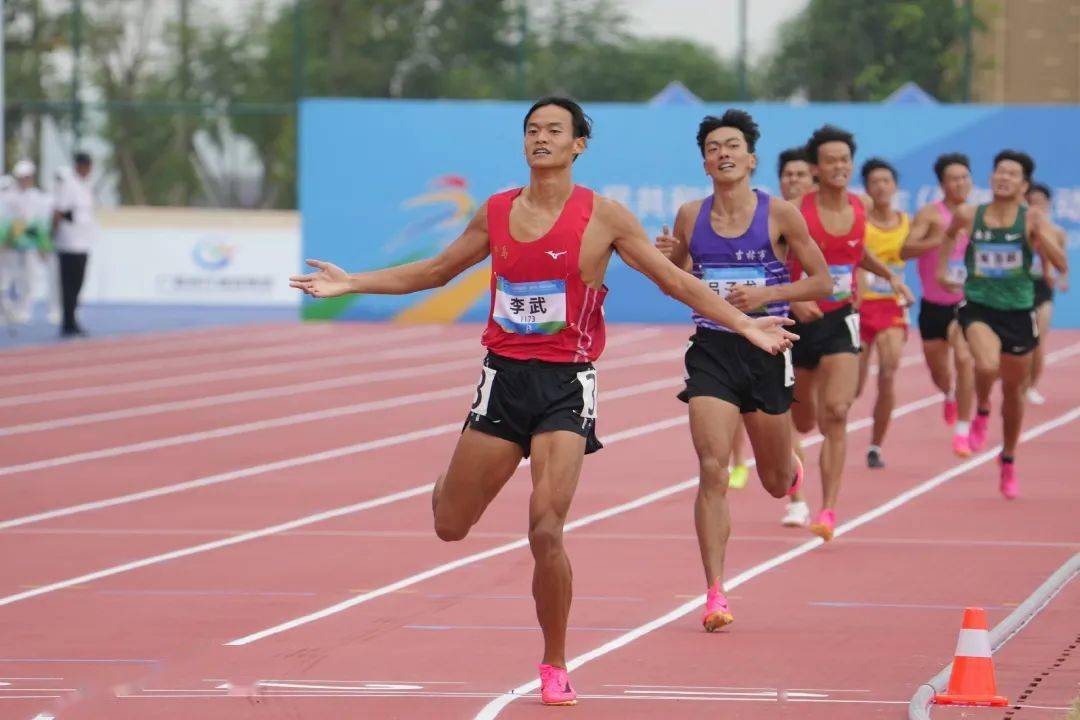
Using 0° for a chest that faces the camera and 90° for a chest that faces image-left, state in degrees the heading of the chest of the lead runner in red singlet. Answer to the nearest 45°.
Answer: approximately 0°

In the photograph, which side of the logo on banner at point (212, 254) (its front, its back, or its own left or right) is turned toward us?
front

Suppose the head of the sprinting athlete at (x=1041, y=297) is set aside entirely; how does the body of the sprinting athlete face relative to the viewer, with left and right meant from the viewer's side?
facing the viewer and to the left of the viewer

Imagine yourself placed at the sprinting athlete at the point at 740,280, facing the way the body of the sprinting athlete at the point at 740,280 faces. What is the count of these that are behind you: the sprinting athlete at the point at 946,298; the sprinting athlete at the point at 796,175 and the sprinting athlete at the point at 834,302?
3

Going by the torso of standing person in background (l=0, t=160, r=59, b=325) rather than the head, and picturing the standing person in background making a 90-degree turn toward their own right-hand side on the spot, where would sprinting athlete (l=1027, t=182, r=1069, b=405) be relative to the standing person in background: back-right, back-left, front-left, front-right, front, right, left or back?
back-left

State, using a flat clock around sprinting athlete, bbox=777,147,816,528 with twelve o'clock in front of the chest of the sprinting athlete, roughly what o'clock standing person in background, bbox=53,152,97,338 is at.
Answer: The standing person in background is roughly at 5 o'clock from the sprinting athlete.

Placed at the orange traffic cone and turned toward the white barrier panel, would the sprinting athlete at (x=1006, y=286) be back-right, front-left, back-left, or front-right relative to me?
front-right

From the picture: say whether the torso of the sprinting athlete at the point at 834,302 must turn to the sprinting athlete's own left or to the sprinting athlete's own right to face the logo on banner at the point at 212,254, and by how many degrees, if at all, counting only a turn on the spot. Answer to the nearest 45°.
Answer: approximately 135° to the sprinting athlete's own right

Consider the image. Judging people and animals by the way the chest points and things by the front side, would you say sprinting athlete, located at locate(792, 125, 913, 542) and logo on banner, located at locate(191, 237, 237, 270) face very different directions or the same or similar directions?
same or similar directions

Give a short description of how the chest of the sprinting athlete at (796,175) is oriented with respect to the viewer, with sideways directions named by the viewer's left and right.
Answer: facing the viewer

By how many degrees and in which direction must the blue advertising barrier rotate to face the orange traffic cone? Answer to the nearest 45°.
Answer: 0° — it already faces it

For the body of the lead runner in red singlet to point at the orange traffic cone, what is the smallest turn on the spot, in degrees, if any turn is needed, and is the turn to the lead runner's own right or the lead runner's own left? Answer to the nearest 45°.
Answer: approximately 90° to the lead runner's own left

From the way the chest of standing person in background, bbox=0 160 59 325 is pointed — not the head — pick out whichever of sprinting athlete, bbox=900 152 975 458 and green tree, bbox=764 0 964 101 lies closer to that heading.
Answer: the sprinting athlete

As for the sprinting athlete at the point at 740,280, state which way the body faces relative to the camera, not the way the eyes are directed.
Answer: toward the camera

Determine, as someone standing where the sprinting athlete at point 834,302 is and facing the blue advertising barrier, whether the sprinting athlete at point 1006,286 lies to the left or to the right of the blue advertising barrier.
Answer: right

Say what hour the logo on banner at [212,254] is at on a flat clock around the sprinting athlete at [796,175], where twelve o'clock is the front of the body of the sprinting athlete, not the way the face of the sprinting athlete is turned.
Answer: The logo on banner is roughly at 5 o'clock from the sprinting athlete.
